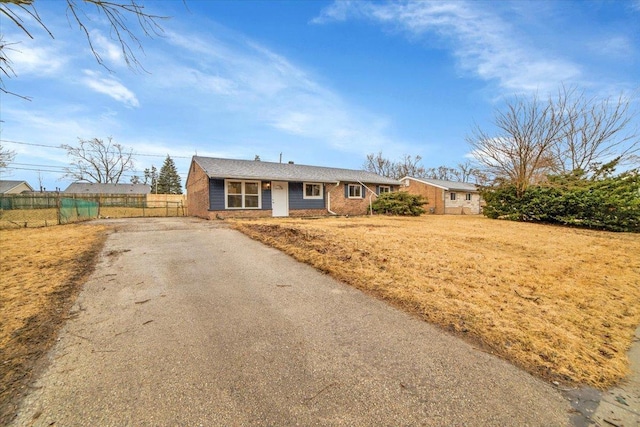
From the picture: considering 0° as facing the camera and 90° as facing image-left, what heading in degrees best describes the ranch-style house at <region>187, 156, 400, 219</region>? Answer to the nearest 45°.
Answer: approximately 315°

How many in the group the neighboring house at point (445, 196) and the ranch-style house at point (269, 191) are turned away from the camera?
0

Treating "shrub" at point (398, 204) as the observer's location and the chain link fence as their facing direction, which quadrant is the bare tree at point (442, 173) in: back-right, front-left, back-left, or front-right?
back-right

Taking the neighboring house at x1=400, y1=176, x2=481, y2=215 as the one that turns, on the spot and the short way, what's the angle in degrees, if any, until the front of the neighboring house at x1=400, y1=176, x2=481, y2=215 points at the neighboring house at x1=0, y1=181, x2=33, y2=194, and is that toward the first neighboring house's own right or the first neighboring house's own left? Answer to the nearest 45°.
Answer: approximately 135° to the first neighboring house's own right

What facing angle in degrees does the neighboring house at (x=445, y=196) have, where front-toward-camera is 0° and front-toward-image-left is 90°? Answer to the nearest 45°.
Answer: approximately 315°

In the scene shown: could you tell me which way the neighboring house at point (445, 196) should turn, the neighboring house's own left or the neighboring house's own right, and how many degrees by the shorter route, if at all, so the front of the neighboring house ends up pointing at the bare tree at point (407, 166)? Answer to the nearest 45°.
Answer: approximately 135° to the neighboring house's own left

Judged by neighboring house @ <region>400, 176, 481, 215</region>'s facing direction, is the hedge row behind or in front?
in front

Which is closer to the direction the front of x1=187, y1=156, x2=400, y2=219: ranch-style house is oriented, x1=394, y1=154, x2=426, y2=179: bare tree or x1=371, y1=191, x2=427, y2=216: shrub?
the shrub

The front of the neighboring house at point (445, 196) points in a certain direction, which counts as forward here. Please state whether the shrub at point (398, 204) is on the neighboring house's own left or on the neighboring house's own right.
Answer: on the neighboring house's own right

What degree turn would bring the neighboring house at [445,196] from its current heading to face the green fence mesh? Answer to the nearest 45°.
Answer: approximately 90° to its right

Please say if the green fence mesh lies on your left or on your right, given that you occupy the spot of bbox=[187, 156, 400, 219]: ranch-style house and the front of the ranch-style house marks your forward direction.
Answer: on your right

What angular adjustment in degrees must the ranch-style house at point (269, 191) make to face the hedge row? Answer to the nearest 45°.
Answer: approximately 45° to its left

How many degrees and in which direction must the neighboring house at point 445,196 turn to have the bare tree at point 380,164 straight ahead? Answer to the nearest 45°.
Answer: approximately 180°

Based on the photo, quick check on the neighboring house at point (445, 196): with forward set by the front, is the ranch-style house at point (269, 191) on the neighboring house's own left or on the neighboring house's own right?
on the neighboring house's own right
